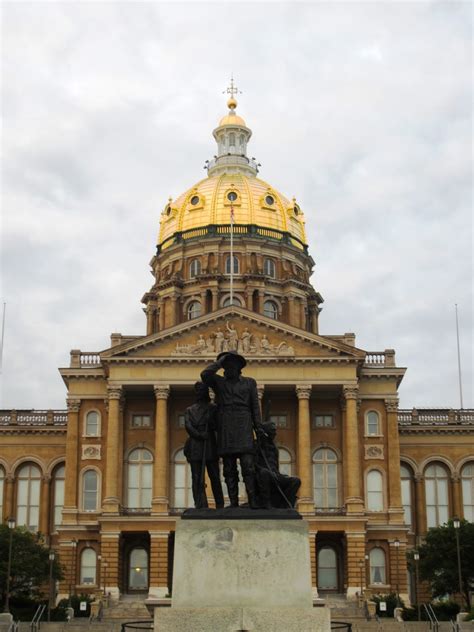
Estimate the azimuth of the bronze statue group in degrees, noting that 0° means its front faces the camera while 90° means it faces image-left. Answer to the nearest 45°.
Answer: approximately 0°
